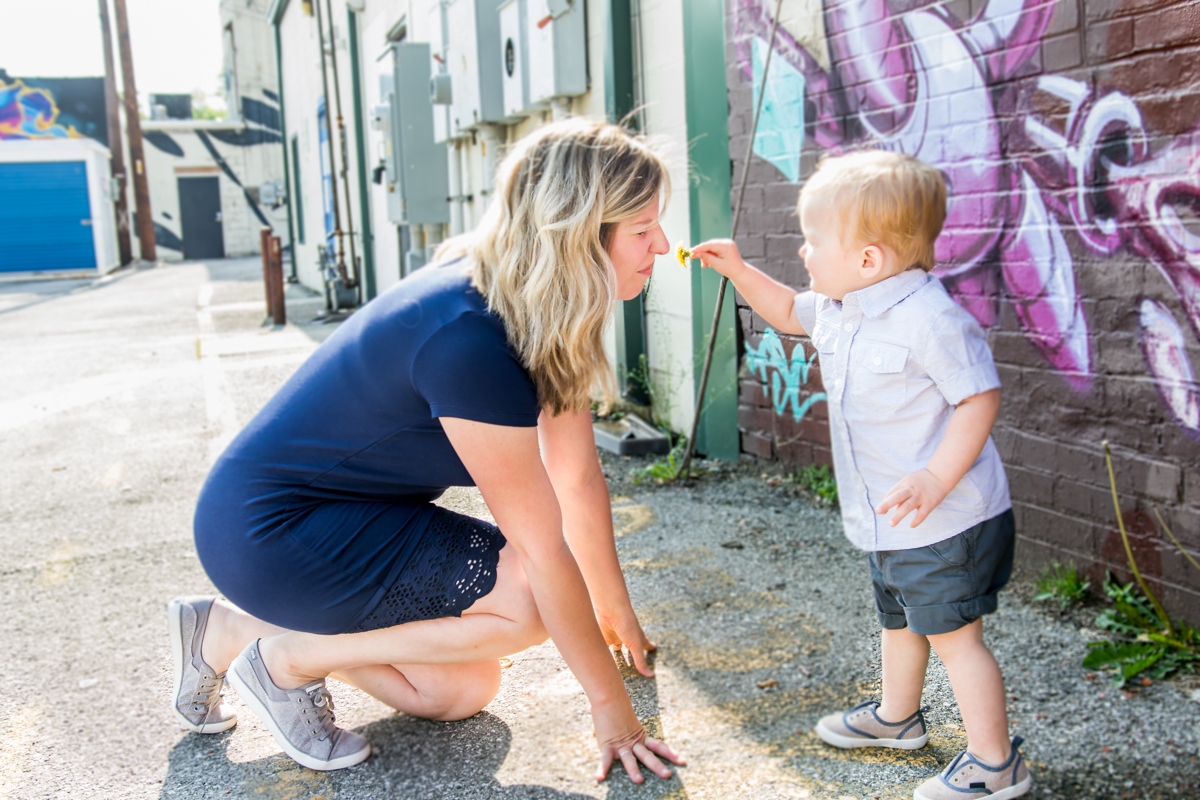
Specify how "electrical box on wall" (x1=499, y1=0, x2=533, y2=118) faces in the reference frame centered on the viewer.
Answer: facing the viewer and to the left of the viewer

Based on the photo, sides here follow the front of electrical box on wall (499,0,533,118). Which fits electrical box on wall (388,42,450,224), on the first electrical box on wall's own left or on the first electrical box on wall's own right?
on the first electrical box on wall's own right

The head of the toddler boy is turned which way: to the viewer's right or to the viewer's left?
to the viewer's left

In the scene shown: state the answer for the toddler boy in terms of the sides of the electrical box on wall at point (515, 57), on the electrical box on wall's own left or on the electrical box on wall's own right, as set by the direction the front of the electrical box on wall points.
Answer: on the electrical box on wall's own left

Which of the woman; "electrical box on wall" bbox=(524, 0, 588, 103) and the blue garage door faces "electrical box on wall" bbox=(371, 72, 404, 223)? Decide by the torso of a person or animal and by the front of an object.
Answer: the blue garage door

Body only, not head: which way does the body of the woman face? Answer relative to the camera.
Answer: to the viewer's right

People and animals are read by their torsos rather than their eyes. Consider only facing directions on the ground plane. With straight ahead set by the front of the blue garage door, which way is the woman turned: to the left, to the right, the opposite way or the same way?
to the left

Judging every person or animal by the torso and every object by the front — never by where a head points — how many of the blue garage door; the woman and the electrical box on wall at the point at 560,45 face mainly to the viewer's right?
1

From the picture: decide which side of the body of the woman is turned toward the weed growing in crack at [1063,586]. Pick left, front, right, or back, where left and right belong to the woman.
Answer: front

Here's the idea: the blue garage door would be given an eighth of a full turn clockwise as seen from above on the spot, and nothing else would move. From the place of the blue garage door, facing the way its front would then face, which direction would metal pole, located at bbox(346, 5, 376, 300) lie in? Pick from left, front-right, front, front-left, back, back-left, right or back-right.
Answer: front-left

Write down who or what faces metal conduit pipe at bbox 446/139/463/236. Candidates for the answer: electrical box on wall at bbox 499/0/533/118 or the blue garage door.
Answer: the blue garage door

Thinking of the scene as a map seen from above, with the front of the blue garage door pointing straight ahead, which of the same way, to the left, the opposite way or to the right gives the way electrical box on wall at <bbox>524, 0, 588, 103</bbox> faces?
to the right

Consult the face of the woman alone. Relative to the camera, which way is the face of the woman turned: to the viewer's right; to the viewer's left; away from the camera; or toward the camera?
to the viewer's right

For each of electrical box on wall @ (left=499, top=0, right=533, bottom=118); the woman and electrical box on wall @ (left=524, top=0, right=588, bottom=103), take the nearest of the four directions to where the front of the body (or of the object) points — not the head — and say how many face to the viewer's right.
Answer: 1

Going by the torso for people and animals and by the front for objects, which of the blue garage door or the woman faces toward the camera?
the blue garage door

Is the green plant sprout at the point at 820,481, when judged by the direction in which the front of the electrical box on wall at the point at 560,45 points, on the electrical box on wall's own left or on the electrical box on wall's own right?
on the electrical box on wall's own left

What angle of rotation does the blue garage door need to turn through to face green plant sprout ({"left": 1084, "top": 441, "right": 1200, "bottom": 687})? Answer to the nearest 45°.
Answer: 0° — it already faces it

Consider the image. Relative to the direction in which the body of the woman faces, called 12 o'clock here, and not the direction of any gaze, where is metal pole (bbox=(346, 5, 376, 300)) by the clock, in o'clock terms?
The metal pole is roughly at 9 o'clock from the woman.

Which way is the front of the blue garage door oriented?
toward the camera

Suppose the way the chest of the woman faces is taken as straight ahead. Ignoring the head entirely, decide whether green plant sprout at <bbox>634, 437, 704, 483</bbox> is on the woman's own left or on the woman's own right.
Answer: on the woman's own left

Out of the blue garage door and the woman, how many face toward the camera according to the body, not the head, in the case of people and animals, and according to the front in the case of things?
1
